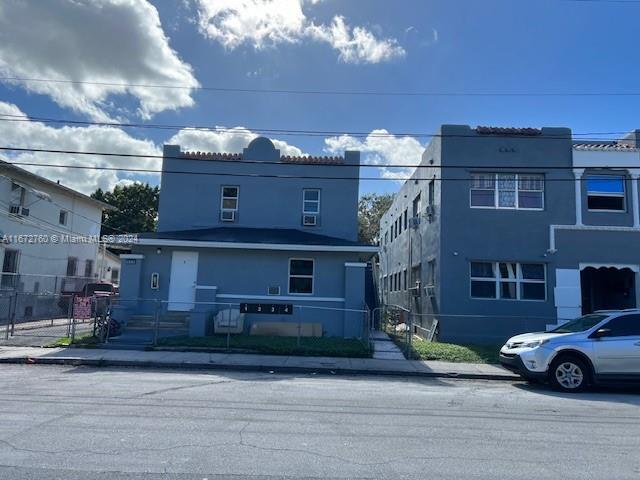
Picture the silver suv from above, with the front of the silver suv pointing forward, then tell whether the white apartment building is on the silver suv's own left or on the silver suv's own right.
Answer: on the silver suv's own right

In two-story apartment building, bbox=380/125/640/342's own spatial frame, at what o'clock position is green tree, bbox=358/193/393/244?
The green tree is roughly at 5 o'clock from the two-story apartment building.

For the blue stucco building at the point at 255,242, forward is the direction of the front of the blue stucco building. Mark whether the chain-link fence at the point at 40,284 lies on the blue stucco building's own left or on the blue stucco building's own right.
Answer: on the blue stucco building's own right

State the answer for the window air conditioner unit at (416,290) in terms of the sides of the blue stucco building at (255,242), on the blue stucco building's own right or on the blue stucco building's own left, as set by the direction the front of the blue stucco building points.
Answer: on the blue stucco building's own left

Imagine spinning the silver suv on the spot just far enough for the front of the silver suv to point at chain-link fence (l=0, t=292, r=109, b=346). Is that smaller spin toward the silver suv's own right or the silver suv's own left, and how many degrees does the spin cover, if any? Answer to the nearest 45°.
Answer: approximately 45° to the silver suv's own right

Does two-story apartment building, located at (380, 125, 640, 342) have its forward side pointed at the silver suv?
yes

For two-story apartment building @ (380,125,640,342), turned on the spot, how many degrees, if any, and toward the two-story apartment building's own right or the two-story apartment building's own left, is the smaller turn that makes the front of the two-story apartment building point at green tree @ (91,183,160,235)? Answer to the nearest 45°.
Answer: approximately 135° to the two-story apartment building's own right

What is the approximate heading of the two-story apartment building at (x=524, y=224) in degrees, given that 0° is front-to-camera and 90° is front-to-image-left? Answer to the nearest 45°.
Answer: approximately 0°

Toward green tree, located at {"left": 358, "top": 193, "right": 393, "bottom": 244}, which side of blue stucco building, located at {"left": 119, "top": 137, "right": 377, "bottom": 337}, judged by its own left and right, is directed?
back

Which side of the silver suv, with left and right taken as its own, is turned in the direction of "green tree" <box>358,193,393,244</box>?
right

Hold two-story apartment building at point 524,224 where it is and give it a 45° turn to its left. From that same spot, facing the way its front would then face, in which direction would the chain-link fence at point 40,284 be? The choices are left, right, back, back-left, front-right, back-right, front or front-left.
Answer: back-right

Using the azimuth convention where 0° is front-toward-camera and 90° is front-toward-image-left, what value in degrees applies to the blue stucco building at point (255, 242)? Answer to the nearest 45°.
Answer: approximately 0°

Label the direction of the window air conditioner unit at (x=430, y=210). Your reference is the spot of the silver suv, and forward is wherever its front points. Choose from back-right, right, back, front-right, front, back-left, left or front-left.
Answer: right

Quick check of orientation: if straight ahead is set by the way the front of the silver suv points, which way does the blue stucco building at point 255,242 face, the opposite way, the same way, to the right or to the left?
to the left
